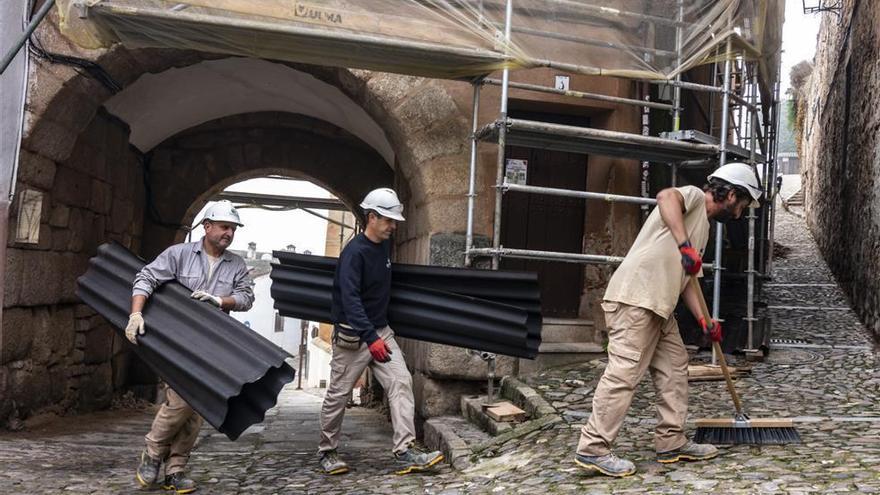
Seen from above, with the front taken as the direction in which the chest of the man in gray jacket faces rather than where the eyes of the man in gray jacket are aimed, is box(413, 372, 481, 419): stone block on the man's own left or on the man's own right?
on the man's own left

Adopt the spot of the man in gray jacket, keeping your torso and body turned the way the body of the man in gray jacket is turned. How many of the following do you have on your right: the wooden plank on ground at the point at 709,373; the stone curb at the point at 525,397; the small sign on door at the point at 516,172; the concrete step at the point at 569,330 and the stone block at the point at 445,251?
0

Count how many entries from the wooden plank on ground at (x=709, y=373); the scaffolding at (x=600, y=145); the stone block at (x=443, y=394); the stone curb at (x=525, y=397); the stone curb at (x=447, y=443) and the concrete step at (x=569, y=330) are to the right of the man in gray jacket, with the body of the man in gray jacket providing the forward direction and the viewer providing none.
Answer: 0

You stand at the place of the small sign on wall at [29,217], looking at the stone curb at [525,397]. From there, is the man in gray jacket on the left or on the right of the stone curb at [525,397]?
right

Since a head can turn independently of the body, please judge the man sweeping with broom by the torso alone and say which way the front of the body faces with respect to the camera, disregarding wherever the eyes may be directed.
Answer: to the viewer's right

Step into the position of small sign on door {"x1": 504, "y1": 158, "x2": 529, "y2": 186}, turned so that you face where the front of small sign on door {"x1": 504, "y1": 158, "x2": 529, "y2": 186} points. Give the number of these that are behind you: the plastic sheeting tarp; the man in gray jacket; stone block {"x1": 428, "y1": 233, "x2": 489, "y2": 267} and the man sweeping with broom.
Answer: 0

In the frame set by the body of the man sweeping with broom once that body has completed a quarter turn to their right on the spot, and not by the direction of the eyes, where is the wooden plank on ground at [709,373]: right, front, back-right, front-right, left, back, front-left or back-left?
back

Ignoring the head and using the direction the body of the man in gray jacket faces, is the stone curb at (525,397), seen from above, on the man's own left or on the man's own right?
on the man's own left

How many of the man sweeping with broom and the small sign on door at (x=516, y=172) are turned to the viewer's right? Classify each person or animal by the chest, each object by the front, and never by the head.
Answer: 1

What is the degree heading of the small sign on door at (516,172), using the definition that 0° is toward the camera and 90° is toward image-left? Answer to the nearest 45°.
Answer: approximately 0°
